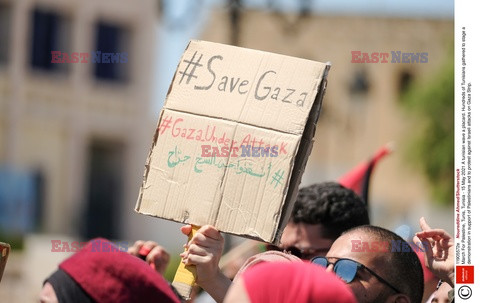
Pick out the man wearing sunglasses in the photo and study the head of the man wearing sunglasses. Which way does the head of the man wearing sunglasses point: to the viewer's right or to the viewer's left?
to the viewer's left

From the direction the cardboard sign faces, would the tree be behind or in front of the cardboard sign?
behind

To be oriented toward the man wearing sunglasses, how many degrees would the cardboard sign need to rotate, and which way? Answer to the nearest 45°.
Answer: approximately 90° to its left

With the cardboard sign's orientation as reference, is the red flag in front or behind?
behind

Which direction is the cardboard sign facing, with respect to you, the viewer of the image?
facing the viewer
